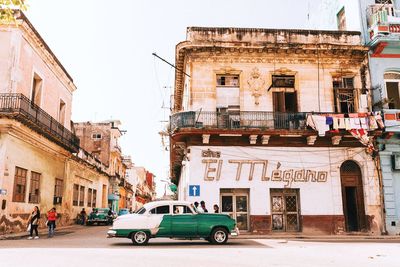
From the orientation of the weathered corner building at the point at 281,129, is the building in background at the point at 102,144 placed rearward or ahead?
rearward

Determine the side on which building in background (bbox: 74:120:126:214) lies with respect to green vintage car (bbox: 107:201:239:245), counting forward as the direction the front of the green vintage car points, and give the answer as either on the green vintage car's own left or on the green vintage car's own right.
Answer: on the green vintage car's own left

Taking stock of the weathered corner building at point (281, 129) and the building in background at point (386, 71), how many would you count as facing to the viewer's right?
0

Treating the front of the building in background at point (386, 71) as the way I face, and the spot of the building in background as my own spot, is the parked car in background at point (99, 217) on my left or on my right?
on my right

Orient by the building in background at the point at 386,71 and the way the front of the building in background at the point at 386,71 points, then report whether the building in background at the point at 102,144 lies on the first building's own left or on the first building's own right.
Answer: on the first building's own right

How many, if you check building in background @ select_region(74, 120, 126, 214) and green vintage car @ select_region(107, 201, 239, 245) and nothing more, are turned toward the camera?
0

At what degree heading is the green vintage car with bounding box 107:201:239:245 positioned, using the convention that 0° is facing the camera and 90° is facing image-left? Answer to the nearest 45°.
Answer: approximately 270°

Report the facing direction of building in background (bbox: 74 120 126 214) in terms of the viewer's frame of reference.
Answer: facing to the right of the viewer
